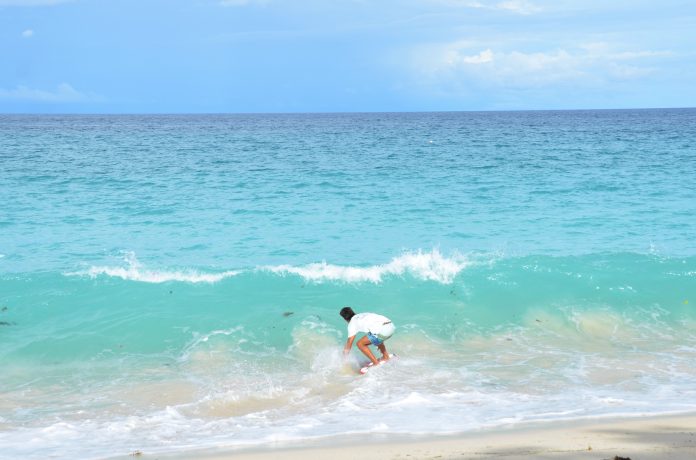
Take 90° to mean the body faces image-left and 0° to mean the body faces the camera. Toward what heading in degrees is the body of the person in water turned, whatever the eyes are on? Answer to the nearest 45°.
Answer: approximately 90°
